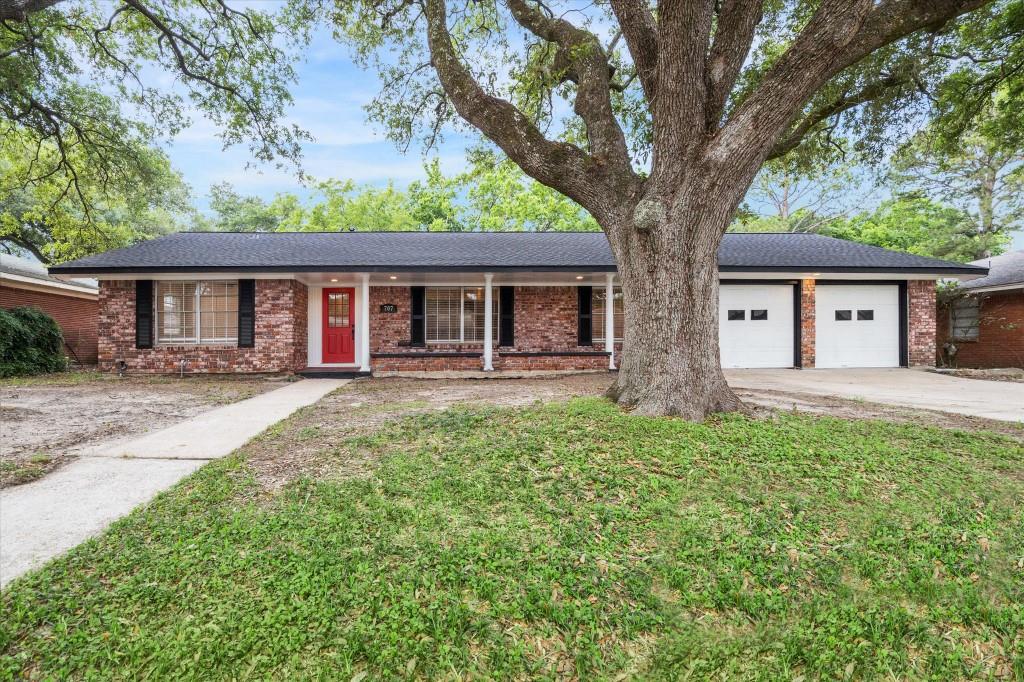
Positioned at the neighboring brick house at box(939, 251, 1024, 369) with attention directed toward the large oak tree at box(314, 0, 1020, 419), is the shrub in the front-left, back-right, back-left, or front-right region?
front-right

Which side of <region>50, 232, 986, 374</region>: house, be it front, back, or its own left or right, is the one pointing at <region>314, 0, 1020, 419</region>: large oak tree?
front

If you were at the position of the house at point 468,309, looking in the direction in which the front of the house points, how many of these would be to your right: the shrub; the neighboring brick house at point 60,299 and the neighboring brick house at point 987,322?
2

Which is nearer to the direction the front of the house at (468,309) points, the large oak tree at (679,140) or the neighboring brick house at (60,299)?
the large oak tree

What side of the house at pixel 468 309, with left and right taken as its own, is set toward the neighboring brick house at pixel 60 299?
right

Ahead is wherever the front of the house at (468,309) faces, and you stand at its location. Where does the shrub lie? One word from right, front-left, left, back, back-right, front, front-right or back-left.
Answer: right

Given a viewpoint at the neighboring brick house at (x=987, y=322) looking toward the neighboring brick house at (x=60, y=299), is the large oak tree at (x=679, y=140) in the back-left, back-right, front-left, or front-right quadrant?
front-left

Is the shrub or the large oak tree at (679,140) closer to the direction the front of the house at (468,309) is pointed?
the large oak tree

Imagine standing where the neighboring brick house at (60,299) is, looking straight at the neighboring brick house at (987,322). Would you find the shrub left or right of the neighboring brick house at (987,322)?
right

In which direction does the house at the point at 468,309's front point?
toward the camera

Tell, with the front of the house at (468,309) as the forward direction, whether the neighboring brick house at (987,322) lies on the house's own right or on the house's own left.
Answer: on the house's own left

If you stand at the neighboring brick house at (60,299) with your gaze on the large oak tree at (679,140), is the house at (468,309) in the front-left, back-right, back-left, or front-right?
front-left
